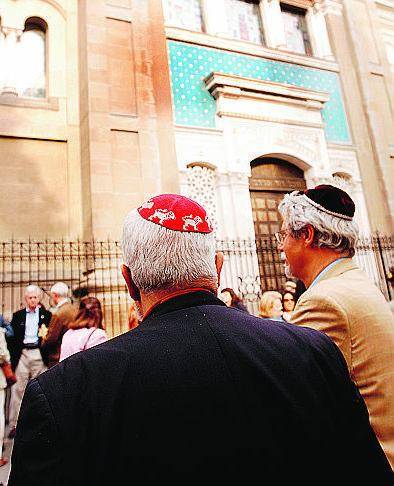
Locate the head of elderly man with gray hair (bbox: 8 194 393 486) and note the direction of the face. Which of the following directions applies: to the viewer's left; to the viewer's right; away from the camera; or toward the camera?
away from the camera

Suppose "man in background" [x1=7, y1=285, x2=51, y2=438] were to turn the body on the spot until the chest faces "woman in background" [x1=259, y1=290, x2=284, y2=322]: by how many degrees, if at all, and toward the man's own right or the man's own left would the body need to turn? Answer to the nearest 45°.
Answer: approximately 45° to the man's own left

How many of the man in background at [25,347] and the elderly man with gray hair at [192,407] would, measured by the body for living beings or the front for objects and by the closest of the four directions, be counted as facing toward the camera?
1

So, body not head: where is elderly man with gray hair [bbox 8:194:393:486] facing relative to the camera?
away from the camera

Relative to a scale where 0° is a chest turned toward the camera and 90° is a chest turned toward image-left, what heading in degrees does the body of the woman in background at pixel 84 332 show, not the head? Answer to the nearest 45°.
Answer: approximately 180°

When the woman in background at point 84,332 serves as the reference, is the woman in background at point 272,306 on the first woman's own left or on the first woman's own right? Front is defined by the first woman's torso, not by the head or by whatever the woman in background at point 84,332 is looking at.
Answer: on the first woman's own right

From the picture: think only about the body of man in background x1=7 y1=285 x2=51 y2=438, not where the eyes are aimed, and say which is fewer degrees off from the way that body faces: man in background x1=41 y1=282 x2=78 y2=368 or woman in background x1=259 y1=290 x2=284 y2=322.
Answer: the man in background

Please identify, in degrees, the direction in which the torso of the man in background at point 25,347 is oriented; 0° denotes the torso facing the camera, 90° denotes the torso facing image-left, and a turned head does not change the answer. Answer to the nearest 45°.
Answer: approximately 0°

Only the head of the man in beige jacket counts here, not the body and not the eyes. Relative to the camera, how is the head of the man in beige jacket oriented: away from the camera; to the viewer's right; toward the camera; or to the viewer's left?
to the viewer's left

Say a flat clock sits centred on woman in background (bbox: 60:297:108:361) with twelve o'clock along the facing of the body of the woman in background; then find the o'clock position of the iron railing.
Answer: The iron railing is roughly at 12 o'clock from the woman in background.

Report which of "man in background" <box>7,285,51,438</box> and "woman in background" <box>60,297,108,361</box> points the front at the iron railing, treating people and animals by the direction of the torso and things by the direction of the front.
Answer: the woman in background
